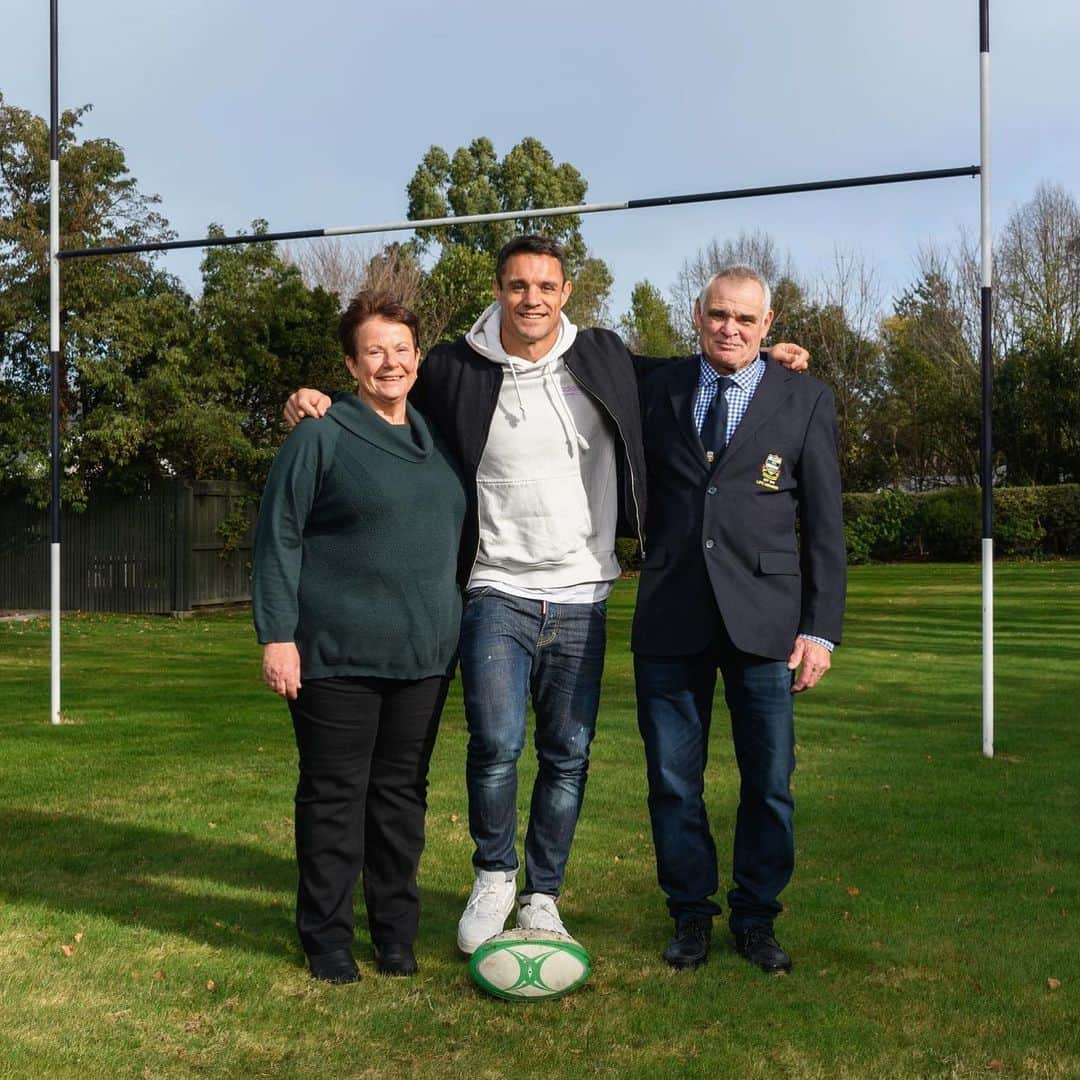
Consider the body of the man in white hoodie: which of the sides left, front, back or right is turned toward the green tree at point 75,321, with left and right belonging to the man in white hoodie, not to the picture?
back

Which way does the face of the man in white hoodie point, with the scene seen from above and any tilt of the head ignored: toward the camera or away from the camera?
toward the camera

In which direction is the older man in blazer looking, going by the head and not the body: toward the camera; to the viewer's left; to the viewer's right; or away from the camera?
toward the camera

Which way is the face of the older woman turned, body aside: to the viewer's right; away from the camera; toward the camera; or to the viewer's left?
toward the camera

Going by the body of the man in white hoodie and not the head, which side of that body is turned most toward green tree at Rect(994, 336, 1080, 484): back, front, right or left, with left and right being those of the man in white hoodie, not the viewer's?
back

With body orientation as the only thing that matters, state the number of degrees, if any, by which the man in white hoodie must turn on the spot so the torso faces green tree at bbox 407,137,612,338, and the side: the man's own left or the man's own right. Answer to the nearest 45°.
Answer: approximately 180°

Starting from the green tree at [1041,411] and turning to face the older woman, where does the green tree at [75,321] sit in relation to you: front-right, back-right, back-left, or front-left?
front-right

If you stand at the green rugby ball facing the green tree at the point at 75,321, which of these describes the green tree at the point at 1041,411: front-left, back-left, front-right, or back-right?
front-right

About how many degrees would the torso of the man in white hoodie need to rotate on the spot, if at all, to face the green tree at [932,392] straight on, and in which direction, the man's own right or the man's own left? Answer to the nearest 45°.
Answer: approximately 180°

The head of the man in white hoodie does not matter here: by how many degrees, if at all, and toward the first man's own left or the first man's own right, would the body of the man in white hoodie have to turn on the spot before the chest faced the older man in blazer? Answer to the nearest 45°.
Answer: approximately 90° to the first man's own left

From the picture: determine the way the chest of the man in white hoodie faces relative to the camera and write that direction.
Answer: toward the camera
